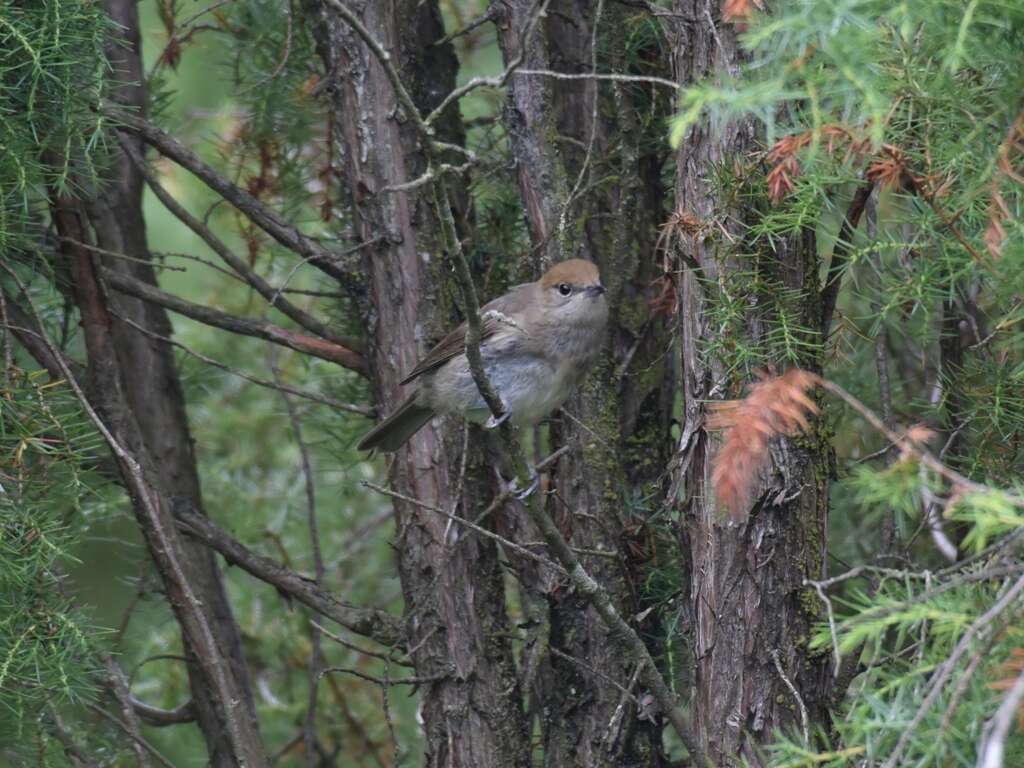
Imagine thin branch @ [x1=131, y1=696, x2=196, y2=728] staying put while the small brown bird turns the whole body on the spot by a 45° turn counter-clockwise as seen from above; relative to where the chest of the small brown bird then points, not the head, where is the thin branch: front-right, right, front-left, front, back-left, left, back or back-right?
back

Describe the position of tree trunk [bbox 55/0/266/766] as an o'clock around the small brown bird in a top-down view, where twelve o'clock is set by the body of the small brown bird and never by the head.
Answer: The tree trunk is roughly at 5 o'clock from the small brown bird.

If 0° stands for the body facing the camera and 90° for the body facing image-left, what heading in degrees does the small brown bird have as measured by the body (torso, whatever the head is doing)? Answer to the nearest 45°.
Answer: approximately 315°

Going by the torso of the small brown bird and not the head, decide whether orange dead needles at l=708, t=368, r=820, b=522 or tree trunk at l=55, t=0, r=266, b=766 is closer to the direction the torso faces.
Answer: the orange dead needles

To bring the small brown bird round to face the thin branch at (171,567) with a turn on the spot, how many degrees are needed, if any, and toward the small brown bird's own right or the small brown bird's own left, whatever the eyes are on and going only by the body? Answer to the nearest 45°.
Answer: approximately 135° to the small brown bird's own right

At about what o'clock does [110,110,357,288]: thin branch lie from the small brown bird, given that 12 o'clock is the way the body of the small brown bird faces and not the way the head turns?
The thin branch is roughly at 5 o'clock from the small brown bird.
